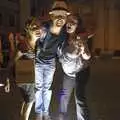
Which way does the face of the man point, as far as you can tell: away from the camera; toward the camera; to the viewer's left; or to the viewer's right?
toward the camera

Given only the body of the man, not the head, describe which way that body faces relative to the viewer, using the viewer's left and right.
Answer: facing the viewer

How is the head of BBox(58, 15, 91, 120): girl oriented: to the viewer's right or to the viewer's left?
to the viewer's left
